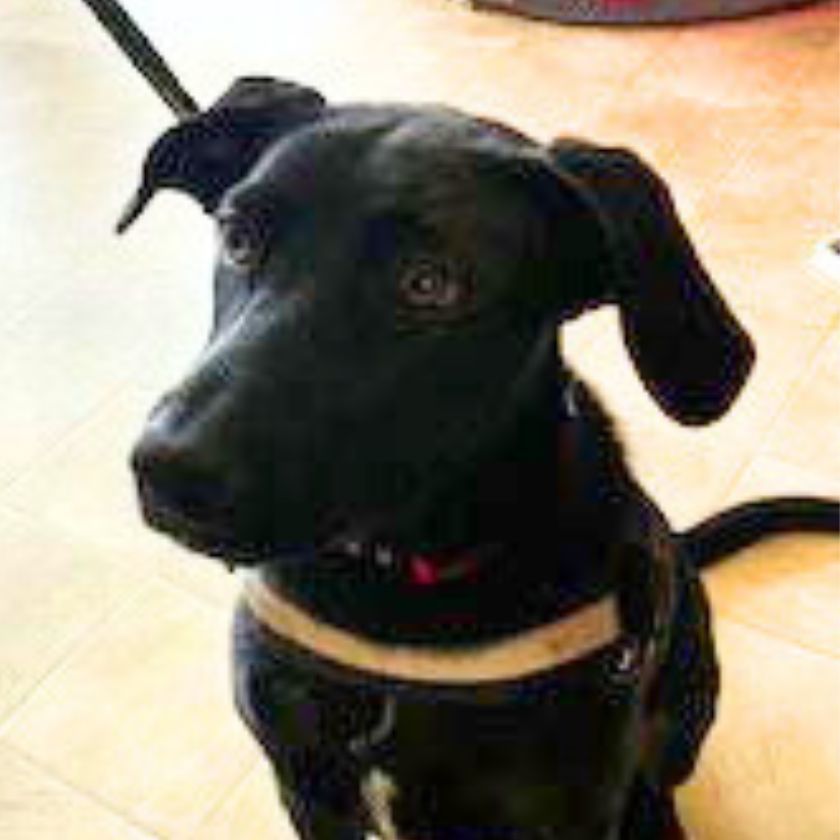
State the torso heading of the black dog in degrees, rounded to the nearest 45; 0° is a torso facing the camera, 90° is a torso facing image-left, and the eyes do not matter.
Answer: approximately 45°
